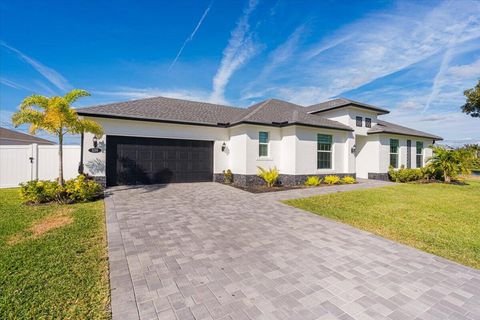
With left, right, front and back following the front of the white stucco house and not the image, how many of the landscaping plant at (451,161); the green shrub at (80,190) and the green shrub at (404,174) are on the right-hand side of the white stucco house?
1

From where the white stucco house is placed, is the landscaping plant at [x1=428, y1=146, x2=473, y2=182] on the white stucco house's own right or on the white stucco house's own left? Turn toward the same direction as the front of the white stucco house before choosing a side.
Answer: on the white stucco house's own left

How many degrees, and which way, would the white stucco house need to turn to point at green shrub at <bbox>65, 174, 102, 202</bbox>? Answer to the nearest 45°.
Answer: approximately 90° to its right

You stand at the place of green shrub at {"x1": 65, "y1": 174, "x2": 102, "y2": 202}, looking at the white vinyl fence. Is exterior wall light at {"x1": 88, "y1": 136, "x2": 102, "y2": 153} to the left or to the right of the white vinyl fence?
right

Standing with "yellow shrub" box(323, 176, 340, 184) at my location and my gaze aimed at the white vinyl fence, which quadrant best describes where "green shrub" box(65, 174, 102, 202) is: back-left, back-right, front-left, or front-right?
front-left

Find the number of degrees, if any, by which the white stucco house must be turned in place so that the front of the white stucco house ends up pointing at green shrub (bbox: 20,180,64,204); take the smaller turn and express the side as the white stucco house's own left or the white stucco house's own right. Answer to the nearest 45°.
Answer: approximately 90° to the white stucco house's own right

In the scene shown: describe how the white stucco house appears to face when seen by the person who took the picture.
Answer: facing the viewer and to the right of the viewer

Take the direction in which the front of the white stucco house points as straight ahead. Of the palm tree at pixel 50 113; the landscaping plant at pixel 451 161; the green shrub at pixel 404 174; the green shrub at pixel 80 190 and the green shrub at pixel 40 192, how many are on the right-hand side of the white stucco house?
3

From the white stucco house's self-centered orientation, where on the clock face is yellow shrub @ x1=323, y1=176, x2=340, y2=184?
The yellow shrub is roughly at 10 o'clock from the white stucco house.

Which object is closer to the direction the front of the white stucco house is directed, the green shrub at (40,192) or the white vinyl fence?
the green shrub

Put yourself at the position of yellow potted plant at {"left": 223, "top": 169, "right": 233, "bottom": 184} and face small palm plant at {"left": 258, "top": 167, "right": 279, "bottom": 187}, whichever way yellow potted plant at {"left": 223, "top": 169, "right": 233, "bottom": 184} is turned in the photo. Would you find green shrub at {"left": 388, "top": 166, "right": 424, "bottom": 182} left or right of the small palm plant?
left

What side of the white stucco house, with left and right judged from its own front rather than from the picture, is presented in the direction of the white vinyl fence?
right

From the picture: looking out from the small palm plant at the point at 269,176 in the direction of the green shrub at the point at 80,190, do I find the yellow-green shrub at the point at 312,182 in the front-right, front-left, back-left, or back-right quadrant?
back-left

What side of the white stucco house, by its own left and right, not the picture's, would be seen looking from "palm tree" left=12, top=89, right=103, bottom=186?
right

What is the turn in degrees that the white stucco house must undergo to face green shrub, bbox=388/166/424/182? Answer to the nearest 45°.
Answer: approximately 45° to its left

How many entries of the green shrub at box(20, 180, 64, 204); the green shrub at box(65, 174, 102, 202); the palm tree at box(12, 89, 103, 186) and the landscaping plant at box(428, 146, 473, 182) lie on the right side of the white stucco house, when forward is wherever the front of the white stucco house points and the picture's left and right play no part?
3
